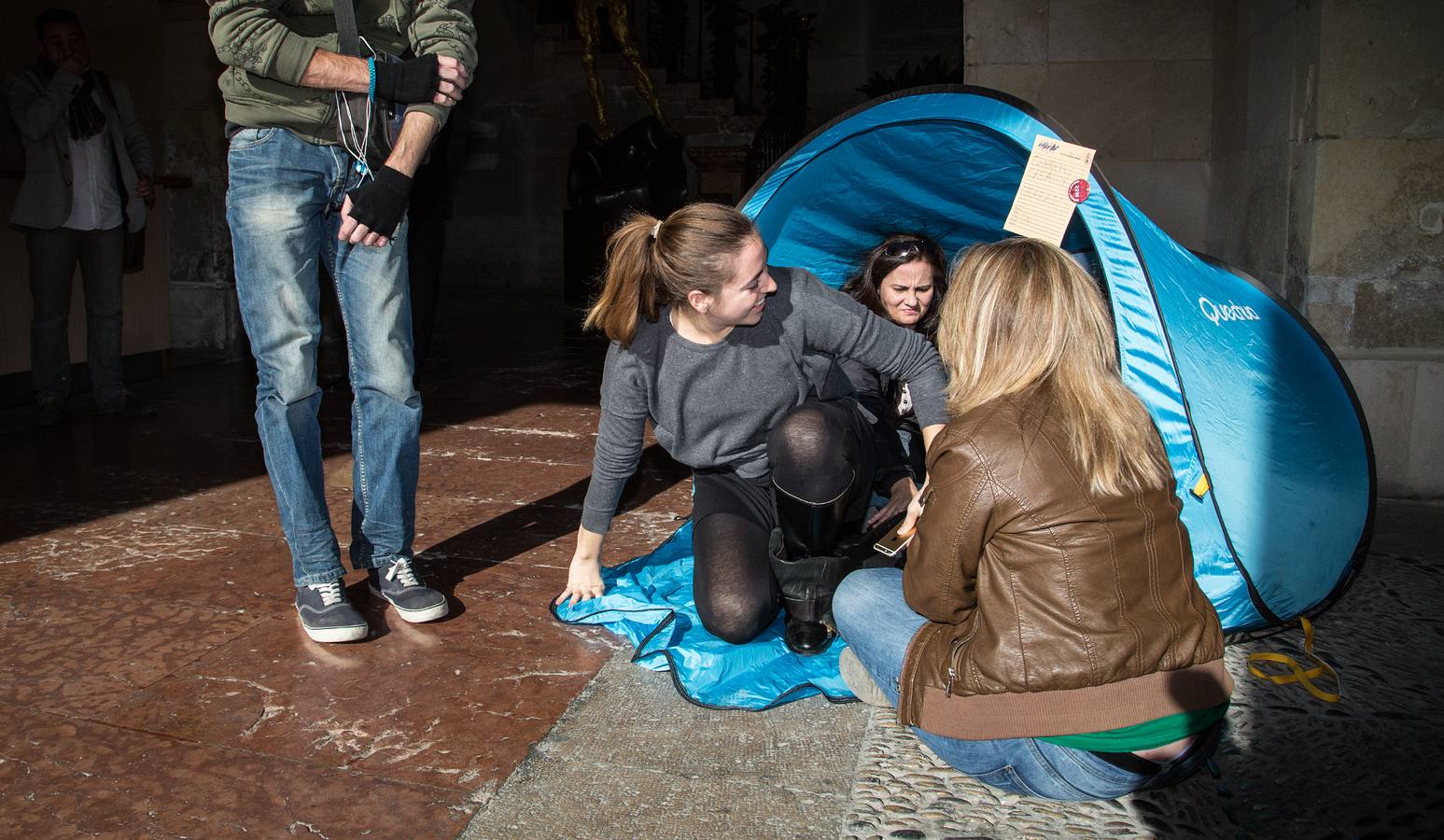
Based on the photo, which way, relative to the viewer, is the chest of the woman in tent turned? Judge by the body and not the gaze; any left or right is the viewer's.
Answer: facing the viewer

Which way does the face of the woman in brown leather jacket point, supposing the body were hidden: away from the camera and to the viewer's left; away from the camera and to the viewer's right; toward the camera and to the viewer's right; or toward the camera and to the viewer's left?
away from the camera and to the viewer's left

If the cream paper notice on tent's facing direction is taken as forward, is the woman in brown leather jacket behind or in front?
in front

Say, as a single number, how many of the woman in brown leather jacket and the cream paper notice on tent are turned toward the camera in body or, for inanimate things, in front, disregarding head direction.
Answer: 1

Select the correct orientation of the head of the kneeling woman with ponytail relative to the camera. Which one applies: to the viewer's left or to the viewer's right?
to the viewer's right

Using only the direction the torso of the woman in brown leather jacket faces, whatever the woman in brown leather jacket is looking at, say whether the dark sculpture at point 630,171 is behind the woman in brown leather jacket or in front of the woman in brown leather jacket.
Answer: in front

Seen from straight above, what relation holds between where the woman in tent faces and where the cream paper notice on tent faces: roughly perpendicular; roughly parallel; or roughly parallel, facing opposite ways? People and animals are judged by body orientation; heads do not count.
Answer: roughly parallel

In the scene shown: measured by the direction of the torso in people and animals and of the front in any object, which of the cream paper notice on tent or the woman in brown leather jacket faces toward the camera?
the cream paper notice on tent

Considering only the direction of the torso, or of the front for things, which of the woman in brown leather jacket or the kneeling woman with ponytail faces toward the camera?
the kneeling woman with ponytail

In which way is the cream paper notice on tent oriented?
toward the camera

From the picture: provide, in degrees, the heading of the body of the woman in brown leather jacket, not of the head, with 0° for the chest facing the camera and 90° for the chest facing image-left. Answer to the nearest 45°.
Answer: approximately 135°
